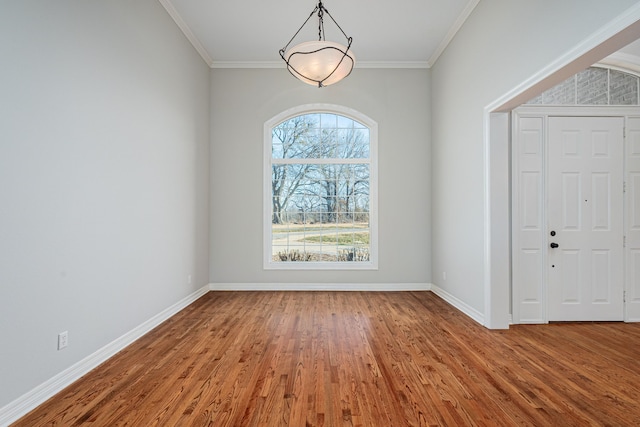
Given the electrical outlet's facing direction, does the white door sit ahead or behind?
ahead

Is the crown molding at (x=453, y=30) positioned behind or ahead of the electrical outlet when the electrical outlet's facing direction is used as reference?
ahead

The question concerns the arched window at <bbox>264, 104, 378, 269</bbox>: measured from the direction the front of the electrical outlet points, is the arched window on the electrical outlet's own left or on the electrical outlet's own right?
on the electrical outlet's own left

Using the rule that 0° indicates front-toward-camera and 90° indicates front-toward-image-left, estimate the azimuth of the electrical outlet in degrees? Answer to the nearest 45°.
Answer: approximately 315°
